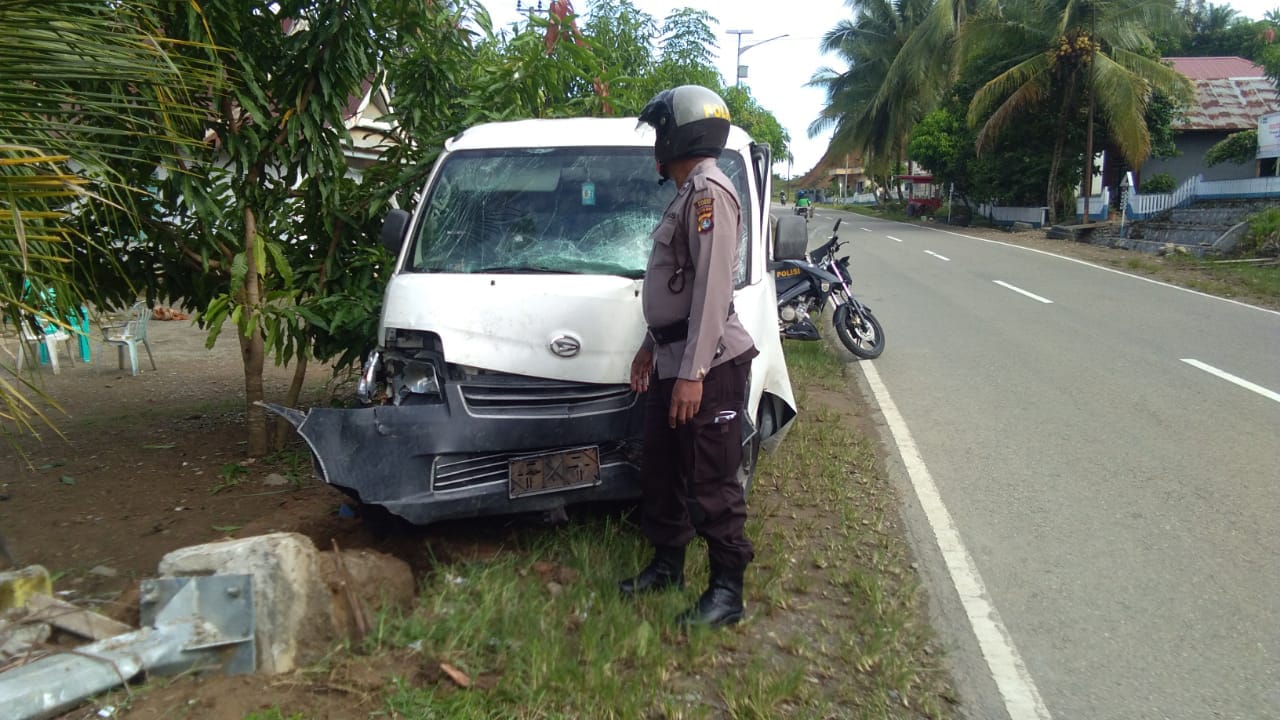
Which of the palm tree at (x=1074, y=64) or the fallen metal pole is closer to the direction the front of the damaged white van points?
the fallen metal pole

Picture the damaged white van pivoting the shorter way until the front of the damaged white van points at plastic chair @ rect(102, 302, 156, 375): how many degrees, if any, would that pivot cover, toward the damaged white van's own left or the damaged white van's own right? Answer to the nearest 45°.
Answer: approximately 135° to the damaged white van's own right

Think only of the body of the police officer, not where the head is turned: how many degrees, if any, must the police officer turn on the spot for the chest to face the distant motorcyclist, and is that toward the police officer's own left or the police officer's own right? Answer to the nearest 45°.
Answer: approximately 90° to the police officer's own right

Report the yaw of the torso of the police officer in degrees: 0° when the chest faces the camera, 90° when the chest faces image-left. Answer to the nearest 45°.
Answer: approximately 90°

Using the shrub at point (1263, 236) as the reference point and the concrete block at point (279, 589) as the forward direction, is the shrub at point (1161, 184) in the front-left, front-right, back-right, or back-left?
back-right

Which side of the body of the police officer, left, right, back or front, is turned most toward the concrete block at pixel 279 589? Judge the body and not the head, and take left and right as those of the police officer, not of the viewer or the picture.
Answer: front

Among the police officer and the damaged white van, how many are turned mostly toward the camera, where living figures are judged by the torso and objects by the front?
1

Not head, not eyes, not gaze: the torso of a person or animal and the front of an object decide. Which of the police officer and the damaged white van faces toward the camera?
the damaged white van

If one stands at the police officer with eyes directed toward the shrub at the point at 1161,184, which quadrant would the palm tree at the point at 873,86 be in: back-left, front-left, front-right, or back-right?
front-left

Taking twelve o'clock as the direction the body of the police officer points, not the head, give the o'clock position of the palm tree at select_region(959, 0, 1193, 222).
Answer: The palm tree is roughly at 4 o'clock from the police officer.

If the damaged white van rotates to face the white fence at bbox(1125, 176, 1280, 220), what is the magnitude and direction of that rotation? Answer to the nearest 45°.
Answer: approximately 135° to its left

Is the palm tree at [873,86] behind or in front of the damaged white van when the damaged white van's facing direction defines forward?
behind

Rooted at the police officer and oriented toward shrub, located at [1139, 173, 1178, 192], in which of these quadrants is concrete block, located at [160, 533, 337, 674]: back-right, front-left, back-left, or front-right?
back-left

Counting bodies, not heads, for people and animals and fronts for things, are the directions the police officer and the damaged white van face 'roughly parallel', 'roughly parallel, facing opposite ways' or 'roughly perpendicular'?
roughly perpendicular

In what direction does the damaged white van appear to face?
toward the camera
